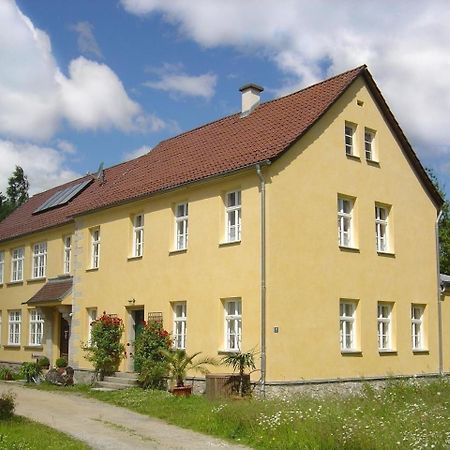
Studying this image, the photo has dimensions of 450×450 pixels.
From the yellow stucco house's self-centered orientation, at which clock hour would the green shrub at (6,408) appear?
The green shrub is roughly at 12 o'clock from the yellow stucco house.

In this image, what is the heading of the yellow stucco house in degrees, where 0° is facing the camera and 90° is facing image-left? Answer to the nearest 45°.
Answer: approximately 45°
